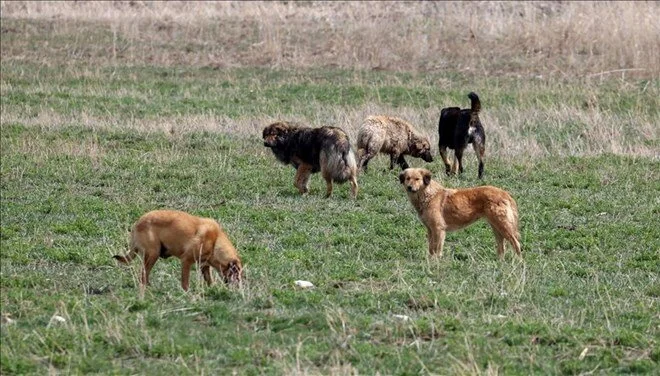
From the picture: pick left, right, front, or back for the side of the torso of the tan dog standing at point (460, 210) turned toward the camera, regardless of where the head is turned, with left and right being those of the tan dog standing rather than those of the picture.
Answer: left

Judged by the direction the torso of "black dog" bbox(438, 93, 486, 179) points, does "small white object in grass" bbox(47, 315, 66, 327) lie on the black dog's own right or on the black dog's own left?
on the black dog's own left

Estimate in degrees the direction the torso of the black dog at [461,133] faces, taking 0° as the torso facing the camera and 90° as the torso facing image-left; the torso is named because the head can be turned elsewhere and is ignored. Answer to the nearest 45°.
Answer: approximately 135°

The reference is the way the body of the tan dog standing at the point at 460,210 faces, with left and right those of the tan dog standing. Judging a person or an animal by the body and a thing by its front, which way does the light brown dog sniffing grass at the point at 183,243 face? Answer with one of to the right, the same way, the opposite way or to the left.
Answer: the opposite way

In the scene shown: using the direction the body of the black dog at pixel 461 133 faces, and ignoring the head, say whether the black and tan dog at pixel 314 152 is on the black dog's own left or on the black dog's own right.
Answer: on the black dog's own left

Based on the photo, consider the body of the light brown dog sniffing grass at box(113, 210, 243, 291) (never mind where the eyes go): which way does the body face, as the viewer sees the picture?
to the viewer's right

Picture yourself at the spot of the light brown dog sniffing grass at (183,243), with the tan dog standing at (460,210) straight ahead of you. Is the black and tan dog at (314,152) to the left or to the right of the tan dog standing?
left

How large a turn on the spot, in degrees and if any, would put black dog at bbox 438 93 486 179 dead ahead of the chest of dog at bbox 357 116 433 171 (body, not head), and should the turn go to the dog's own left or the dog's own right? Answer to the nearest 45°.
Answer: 0° — it already faces it

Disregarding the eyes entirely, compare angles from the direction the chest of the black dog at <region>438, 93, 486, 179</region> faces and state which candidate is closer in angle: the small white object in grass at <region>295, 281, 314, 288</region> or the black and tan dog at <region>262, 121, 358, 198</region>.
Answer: the black and tan dog

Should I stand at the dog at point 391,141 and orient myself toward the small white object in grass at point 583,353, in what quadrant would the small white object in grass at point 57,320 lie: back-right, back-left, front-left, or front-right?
front-right

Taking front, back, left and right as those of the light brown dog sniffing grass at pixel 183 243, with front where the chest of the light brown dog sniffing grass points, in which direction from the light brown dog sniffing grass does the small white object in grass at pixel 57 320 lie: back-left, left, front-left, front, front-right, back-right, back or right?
back-right

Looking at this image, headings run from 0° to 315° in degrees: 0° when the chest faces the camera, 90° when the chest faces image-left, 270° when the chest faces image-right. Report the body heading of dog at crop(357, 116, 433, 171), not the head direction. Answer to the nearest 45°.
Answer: approximately 270°

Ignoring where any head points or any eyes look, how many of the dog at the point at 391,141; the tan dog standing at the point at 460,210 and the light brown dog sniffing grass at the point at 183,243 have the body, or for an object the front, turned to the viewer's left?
1

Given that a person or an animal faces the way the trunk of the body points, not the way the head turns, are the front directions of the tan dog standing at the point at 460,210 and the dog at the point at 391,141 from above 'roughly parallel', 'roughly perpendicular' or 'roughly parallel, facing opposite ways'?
roughly parallel, facing opposite ways
